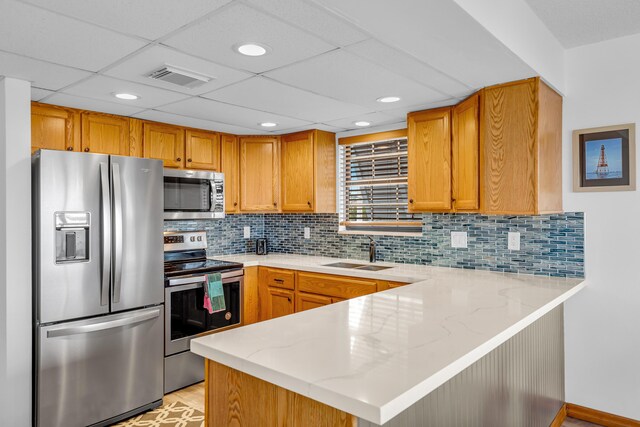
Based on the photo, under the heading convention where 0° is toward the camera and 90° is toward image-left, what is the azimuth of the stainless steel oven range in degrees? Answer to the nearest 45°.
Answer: approximately 315°

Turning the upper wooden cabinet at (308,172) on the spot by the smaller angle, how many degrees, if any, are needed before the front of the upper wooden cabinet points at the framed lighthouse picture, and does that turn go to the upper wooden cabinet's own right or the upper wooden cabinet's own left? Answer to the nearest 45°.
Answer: approximately 90° to the upper wooden cabinet's own left

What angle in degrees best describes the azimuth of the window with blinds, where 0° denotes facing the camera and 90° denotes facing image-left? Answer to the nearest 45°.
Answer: approximately 45°
